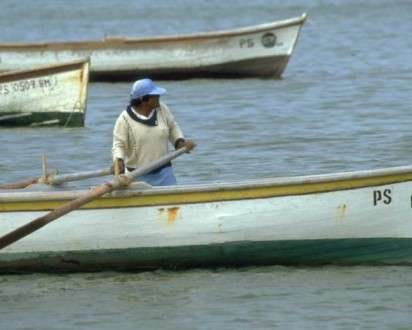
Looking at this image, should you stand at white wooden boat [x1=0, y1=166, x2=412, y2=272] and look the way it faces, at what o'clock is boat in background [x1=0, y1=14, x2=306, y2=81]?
The boat in background is roughly at 9 o'clock from the white wooden boat.

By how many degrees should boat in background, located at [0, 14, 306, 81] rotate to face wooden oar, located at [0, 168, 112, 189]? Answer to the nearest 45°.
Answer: approximately 90° to its right

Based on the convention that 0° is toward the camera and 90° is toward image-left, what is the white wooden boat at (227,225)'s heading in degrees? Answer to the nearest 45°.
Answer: approximately 270°

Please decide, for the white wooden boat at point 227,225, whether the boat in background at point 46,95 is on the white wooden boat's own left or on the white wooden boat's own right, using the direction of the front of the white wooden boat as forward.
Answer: on the white wooden boat's own left

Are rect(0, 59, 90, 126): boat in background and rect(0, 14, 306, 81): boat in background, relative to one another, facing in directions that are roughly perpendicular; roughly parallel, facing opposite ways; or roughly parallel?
roughly parallel

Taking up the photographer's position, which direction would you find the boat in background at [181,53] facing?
facing to the right of the viewer

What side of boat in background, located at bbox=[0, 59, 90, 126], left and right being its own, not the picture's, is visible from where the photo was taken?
right
